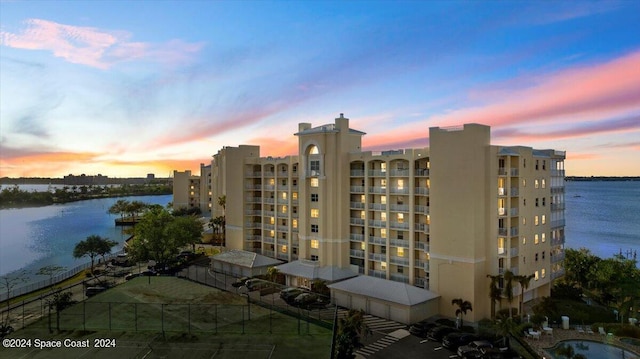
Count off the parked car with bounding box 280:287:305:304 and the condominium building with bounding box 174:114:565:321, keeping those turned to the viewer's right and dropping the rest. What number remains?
0
